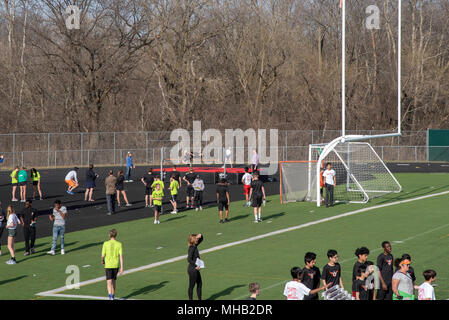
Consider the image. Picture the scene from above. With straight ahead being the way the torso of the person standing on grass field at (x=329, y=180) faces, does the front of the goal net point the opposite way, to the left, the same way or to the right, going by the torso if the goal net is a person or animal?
to the right

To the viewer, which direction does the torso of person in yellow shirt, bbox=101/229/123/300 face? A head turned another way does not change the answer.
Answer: away from the camera

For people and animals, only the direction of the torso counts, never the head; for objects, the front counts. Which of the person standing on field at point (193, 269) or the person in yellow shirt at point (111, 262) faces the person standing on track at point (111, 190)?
the person in yellow shirt

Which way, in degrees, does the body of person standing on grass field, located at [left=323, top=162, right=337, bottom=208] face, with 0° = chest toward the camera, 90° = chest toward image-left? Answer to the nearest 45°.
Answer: approximately 0°

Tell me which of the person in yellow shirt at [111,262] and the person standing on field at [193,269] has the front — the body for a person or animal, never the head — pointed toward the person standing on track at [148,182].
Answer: the person in yellow shirt
